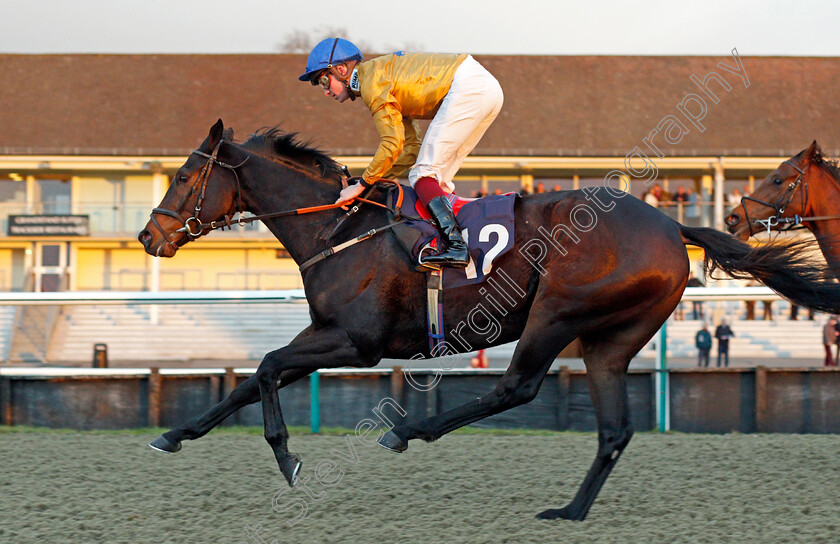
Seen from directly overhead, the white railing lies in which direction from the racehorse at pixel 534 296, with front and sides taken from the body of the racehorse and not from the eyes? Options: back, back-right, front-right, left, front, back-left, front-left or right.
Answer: front-right

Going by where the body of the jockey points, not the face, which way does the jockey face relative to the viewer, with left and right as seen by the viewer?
facing to the left of the viewer

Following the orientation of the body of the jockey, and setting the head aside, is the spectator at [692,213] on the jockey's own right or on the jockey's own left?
on the jockey's own right

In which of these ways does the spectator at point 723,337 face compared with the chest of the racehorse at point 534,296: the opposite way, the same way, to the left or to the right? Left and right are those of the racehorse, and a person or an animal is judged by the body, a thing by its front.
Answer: to the left

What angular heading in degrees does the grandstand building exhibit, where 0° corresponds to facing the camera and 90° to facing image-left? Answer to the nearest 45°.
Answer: approximately 0°

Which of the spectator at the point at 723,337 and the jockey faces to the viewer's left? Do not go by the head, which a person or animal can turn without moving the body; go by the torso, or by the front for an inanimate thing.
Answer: the jockey

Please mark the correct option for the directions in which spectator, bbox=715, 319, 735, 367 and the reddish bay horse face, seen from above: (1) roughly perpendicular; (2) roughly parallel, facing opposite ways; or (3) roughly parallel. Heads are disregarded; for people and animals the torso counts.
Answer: roughly perpendicular

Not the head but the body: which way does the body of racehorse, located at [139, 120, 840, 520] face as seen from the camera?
to the viewer's left

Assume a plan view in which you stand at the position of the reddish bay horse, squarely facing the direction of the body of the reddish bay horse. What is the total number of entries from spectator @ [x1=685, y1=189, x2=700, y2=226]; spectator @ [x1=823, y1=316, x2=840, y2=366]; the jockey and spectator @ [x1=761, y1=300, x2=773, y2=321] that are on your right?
3

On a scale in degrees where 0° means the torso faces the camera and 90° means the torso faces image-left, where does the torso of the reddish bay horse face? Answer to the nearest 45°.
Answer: approximately 90°

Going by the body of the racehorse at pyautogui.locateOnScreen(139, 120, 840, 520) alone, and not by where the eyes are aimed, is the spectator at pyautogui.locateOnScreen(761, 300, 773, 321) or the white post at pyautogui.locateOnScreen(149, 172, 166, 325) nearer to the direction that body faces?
the white post
